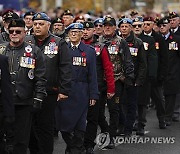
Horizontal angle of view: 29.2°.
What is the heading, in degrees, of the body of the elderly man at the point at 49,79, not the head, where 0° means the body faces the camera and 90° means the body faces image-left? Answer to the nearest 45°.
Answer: approximately 45°

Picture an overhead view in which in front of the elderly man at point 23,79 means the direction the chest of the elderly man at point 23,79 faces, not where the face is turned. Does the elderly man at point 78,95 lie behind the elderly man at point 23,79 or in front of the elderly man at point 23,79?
behind

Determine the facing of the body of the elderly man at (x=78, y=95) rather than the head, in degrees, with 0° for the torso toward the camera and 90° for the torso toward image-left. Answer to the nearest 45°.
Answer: approximately 45°
